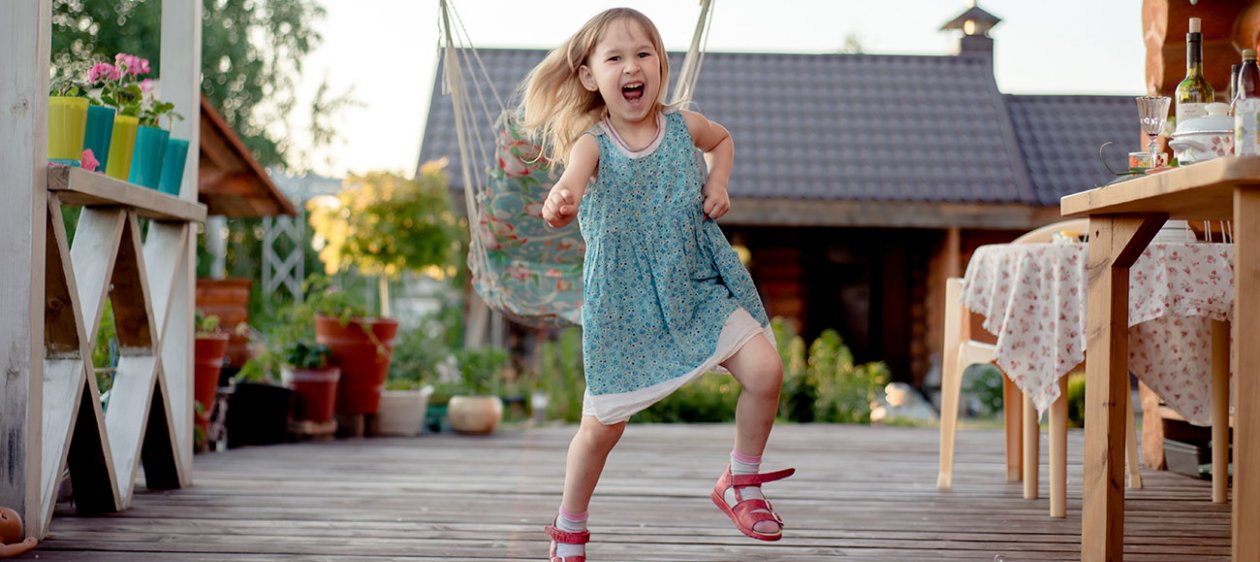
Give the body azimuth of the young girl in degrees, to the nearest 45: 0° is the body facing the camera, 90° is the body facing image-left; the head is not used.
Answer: approximately 0°

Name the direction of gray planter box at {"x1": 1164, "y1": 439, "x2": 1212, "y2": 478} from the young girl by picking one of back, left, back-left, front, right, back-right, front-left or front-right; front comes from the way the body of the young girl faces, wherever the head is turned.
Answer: back-left

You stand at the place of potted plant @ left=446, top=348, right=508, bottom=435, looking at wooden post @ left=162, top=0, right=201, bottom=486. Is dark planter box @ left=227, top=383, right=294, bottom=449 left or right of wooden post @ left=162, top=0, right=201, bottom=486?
right

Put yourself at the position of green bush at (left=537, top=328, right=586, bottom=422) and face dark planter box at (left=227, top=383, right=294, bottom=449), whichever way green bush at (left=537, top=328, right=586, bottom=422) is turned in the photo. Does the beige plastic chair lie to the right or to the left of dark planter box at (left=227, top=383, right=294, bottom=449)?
left

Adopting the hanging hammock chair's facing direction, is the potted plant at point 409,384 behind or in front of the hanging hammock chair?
behind

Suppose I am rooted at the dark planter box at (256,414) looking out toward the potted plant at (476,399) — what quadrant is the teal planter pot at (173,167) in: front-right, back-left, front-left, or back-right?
back-right

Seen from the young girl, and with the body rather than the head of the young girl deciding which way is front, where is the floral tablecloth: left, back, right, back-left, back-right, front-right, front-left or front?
back-left

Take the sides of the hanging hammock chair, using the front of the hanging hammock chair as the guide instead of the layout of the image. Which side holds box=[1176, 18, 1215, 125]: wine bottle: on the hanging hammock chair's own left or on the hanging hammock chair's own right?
on the hanging hammock chair's own left

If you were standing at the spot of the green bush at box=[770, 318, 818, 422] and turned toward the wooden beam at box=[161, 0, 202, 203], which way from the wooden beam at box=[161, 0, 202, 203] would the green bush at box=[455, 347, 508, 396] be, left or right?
right

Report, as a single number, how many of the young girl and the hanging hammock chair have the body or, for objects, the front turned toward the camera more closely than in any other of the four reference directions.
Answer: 2

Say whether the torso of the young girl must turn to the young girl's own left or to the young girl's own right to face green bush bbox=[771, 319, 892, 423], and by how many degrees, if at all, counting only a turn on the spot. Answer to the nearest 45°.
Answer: approximately 180°

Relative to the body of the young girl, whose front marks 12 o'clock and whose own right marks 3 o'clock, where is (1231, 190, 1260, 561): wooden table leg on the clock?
The wooden table leg is roughly at 10 o'clock from the young girl.
